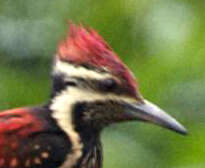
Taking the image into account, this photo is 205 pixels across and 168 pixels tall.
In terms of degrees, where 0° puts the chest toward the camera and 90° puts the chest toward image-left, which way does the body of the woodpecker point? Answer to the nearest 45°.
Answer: approximately 270°
